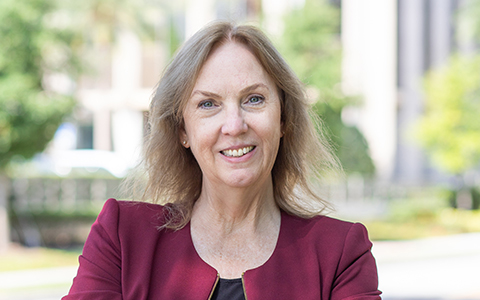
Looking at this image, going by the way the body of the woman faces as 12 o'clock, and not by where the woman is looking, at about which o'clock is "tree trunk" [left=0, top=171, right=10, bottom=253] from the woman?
The tree trunk is roughly at 5 o'clock from the woman.

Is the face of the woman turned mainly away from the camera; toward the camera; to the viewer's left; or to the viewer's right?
toward the camera

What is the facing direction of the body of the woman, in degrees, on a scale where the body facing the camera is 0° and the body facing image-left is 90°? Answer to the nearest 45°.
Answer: approximately 0°

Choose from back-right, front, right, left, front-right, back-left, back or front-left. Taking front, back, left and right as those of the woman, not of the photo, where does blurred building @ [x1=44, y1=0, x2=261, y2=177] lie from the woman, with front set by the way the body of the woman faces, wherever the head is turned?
back

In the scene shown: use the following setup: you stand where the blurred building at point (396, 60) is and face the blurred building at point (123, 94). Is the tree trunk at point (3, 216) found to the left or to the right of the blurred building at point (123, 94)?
left

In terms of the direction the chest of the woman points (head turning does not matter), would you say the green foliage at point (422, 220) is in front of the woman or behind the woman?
behind

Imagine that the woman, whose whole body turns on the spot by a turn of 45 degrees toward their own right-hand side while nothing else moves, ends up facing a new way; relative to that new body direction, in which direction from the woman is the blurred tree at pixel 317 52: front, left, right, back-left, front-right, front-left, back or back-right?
back-right

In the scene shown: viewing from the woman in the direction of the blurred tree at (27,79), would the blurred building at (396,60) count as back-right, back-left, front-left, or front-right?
front-right

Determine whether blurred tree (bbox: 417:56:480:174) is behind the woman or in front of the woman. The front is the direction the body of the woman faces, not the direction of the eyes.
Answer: behind

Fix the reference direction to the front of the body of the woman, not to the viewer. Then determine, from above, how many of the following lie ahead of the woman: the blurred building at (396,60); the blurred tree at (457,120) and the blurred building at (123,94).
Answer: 0

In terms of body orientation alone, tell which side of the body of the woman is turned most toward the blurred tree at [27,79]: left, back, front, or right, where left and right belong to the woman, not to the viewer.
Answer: back
